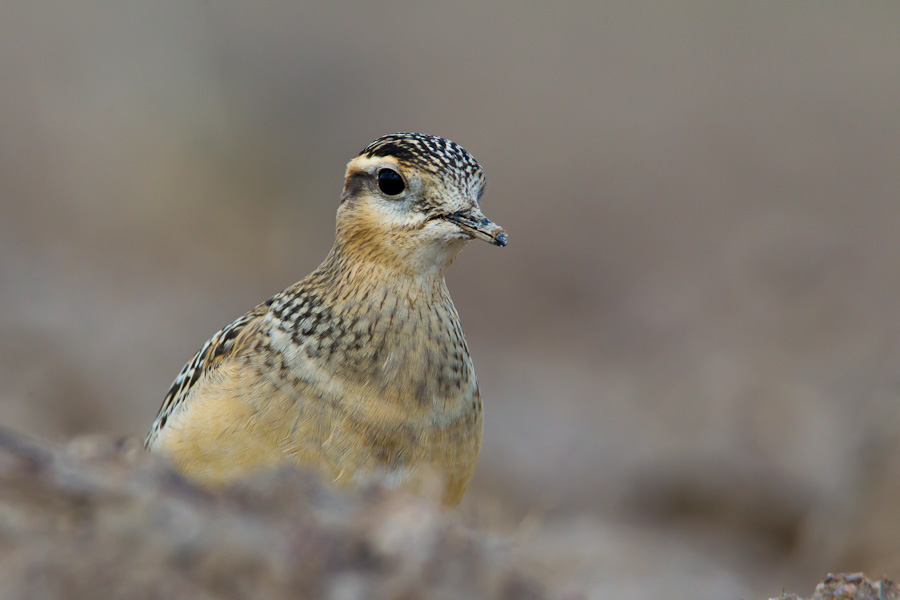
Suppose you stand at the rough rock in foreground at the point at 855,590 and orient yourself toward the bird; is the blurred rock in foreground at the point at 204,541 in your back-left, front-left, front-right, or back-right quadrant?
front-left

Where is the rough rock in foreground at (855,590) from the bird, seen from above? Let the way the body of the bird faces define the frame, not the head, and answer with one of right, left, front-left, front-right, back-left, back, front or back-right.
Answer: front

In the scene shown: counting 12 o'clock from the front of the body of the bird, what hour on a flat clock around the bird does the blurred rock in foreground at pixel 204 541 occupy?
The blurred rock in foreground is roughly at 2 o'clock from the bird.

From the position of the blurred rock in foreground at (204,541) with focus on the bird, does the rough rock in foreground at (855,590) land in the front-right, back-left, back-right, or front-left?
front-right
